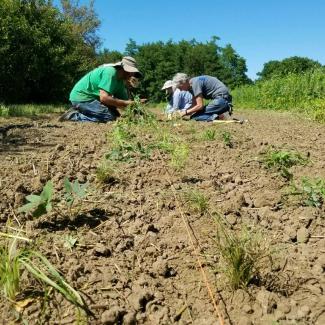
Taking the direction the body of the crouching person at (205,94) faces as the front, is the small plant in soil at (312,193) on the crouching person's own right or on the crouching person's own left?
on the crouching person's own left

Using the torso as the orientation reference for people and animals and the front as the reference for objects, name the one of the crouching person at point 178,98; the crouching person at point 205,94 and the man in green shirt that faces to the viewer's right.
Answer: the man in green shirt

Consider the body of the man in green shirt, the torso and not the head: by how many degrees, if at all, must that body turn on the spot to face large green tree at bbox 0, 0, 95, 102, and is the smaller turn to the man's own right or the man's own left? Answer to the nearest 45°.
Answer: approximately 90° to the man's own left

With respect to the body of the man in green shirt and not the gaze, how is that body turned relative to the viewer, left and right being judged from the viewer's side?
facing to the right of the viewer

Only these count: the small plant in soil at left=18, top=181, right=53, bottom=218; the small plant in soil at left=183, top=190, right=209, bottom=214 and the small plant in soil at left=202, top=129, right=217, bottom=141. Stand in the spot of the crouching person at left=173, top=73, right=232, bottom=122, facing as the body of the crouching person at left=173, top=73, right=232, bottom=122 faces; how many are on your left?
3

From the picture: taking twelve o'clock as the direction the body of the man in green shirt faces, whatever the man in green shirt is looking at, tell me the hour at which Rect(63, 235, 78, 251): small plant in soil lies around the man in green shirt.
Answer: The small plant in soil is roughly at 3 o'clock from the man in green shirt.

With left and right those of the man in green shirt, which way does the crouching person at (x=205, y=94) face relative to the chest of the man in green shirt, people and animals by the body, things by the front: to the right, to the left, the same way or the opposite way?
the opposite way

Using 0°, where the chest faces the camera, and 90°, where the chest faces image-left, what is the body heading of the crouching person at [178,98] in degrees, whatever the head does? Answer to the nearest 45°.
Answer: approximately 90°

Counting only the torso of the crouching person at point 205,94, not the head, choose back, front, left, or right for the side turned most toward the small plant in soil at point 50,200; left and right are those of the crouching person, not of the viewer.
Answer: left

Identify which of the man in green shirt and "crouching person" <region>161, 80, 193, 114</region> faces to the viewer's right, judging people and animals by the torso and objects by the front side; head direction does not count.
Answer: the man in green shirt

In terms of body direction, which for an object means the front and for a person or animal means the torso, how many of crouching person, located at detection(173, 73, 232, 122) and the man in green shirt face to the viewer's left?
1

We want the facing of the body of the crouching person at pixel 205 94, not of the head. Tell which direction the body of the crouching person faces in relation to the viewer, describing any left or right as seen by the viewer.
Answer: facing to the left of the viewer

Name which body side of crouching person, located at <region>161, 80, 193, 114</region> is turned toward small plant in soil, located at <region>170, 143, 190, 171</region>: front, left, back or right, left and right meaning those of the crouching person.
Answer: left

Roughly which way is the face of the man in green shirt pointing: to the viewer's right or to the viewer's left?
to the viewer's right
